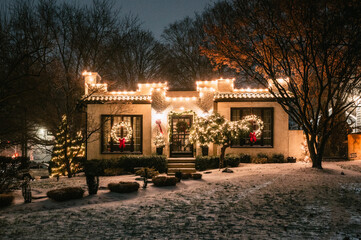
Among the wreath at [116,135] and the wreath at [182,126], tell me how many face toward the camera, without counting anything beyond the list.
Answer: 2

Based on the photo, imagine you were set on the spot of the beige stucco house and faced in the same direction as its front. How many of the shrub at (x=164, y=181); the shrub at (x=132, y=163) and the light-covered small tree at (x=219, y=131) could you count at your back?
0

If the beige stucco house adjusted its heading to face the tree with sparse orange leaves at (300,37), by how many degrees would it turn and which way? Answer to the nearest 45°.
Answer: approximately 45° to its left

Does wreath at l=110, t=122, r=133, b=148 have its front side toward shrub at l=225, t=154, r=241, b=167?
no

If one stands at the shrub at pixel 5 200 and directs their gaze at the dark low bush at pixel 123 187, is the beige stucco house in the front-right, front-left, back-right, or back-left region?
front-left

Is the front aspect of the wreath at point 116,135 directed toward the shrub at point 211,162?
no

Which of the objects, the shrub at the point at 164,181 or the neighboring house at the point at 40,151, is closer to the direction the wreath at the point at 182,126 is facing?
the shrub

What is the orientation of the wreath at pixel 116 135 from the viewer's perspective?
toward the camera

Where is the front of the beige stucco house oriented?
toward the camera

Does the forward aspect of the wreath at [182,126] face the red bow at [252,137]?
no

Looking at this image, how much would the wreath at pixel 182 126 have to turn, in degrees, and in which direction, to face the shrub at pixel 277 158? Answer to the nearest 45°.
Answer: approximately 90° to its left

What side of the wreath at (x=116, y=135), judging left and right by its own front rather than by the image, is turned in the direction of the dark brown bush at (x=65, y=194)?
front

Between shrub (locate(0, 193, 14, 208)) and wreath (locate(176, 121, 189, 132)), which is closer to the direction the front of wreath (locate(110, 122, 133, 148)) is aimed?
the shrub

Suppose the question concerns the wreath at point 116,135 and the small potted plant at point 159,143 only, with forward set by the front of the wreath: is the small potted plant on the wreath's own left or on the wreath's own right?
on the wreath's own left
